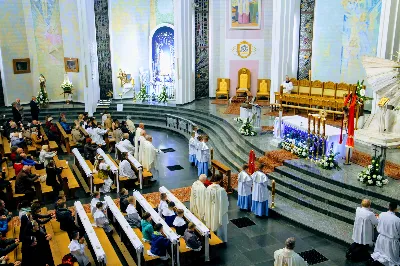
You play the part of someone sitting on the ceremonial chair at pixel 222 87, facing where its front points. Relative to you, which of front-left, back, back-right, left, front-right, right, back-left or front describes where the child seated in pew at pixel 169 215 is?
front

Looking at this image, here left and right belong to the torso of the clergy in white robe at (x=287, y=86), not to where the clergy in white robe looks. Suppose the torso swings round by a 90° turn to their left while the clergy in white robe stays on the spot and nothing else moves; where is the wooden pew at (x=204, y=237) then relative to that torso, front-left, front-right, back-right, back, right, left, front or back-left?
right

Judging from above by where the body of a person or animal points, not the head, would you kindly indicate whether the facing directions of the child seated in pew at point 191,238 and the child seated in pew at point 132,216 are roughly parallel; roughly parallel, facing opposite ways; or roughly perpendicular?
roughly parallel

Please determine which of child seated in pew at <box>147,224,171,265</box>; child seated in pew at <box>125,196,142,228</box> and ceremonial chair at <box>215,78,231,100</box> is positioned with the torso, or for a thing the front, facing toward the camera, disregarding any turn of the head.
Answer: the ceremonial chair

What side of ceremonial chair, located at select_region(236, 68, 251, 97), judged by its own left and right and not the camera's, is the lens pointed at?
front

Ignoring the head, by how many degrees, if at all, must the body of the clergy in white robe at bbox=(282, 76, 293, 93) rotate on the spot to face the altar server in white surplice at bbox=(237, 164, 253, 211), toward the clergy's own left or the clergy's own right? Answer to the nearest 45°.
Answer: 0° — they already face them

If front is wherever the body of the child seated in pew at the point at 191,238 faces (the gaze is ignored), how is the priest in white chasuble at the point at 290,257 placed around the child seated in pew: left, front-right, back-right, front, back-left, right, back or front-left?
right

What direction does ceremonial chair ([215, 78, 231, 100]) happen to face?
toward the camera

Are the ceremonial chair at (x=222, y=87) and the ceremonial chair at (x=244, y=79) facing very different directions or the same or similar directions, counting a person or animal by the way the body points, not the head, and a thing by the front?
same or similar directions

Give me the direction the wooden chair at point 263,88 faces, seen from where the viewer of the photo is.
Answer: facing the viewer

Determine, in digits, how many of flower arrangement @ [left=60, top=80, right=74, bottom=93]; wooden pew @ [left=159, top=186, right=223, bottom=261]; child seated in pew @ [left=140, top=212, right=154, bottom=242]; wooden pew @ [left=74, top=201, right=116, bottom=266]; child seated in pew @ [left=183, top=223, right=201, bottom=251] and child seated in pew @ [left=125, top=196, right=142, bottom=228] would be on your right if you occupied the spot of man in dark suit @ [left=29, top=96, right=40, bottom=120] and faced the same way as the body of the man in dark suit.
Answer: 5

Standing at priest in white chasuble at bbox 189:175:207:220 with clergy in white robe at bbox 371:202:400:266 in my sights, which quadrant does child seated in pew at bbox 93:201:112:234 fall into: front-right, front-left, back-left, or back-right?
back-right

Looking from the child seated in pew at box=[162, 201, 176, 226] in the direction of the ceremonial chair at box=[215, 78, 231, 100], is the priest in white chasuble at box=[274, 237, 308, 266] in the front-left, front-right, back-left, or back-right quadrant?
back-right

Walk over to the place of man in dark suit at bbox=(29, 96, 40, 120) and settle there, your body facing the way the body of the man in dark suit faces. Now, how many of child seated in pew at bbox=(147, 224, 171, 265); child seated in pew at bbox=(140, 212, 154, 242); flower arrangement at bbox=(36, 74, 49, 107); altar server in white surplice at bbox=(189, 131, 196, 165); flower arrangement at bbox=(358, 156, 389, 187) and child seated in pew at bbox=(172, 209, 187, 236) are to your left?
1

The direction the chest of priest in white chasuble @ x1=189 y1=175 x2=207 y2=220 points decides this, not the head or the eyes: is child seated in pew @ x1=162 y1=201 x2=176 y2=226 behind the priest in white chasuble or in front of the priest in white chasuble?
behind

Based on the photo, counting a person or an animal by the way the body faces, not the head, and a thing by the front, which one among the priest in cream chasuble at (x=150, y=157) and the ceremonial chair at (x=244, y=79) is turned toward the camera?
the ceremonial chair

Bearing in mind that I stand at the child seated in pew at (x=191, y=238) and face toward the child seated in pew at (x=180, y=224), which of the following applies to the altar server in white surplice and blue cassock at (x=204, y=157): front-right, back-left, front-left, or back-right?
front-right

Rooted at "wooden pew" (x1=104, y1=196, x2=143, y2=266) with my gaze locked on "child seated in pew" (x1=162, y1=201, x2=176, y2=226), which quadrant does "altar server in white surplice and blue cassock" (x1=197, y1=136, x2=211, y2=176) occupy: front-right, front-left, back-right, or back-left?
front-left

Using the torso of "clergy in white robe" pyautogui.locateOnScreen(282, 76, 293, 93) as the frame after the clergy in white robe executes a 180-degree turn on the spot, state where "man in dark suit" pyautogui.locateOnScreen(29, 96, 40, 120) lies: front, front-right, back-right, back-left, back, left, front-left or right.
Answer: left

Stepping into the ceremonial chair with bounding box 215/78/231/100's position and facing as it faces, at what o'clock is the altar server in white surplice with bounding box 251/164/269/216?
The altar server in white surplice is roughly at 12 o'clock from the ceremonial chair.

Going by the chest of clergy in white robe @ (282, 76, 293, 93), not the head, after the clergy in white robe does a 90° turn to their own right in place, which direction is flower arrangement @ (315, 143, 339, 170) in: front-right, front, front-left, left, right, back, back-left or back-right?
left

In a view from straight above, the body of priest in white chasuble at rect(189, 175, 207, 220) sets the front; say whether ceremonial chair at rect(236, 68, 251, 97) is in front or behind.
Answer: in front

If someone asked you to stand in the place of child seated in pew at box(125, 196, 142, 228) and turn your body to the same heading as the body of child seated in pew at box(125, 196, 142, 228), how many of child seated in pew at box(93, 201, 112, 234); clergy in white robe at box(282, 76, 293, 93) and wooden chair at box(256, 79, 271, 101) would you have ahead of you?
2
